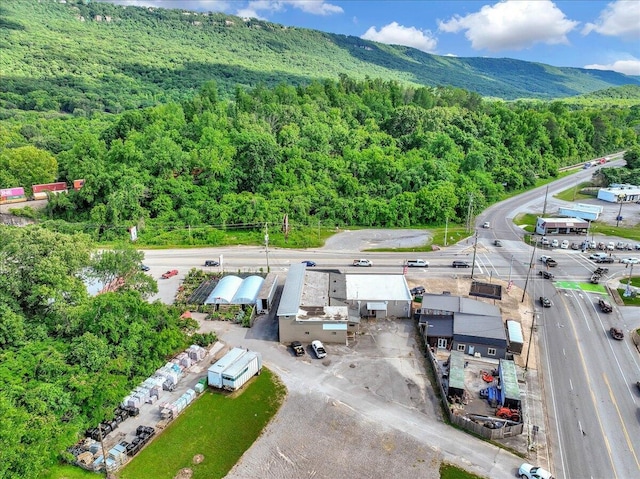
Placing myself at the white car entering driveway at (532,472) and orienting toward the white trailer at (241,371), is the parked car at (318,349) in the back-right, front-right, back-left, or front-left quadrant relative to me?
front-right

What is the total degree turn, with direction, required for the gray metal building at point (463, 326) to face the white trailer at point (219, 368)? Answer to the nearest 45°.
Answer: approximately 45° to its right

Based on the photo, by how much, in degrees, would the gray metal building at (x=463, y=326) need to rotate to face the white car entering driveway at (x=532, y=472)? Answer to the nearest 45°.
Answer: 0° — it already faces it

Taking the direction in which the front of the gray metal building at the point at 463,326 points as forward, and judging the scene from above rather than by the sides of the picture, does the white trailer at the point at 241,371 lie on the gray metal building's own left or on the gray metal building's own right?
on the gray metal building's own right

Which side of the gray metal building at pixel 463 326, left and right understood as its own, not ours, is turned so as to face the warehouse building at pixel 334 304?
right

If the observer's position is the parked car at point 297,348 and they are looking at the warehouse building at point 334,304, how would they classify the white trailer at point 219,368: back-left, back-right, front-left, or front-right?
back-left

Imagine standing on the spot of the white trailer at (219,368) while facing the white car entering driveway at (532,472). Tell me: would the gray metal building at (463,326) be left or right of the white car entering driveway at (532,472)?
left

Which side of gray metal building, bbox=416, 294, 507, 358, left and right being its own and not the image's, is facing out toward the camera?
front

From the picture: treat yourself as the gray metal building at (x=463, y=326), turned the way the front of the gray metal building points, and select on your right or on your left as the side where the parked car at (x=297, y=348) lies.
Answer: on your right

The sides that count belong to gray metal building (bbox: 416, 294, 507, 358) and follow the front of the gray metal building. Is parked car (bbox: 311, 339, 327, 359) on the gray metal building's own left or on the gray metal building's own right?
on the gray metal building's own right
